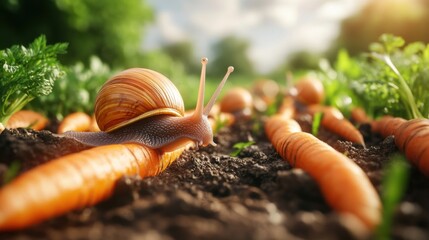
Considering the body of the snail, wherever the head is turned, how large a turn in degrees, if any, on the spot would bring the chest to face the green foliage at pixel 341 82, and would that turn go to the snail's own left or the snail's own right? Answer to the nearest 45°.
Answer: approximately 45° to the snail's own left

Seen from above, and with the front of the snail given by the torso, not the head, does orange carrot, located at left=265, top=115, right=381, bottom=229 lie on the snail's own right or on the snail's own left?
on the snail's own right

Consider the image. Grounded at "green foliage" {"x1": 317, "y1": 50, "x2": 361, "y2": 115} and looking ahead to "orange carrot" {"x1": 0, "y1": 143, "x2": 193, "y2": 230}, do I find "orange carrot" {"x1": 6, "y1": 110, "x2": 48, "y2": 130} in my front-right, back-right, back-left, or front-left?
front-right

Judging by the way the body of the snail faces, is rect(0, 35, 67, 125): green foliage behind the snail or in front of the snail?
behind

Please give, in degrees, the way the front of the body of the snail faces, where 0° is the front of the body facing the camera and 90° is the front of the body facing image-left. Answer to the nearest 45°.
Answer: approximately 270°

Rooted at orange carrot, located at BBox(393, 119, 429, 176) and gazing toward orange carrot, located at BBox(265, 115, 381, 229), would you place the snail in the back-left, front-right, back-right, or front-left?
front-right

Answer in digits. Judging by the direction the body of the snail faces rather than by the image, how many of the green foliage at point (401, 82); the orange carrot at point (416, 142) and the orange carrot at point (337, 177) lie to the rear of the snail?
0

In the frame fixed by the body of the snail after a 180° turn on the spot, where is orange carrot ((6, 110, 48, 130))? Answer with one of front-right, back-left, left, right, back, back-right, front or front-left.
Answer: front-right

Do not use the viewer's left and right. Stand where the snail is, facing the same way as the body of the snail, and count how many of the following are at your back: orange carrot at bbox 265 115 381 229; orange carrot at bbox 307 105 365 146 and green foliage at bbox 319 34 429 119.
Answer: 0

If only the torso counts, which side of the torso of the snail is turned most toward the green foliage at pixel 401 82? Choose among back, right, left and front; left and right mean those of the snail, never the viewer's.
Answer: front
